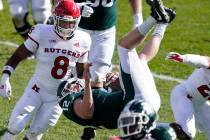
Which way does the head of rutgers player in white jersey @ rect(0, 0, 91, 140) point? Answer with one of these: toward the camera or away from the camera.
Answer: toward the camera

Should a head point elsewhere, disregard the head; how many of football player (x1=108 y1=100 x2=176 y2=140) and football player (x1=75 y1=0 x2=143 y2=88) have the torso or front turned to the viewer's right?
0

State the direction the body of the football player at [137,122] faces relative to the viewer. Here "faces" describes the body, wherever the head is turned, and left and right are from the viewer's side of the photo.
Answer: facing the viewer and to the left of the viewer

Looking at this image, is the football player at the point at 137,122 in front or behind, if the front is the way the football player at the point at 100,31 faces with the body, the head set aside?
in front

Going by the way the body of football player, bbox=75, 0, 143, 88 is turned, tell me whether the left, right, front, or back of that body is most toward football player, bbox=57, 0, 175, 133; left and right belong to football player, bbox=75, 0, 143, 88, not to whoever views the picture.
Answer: front

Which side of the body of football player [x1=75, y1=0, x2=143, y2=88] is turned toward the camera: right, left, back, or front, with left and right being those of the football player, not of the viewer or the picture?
front

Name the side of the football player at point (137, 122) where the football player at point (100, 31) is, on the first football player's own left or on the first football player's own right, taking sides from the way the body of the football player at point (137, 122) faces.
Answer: on the first football player's own right

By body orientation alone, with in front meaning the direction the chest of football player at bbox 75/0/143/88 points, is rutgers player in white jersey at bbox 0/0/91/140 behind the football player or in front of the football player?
in front
